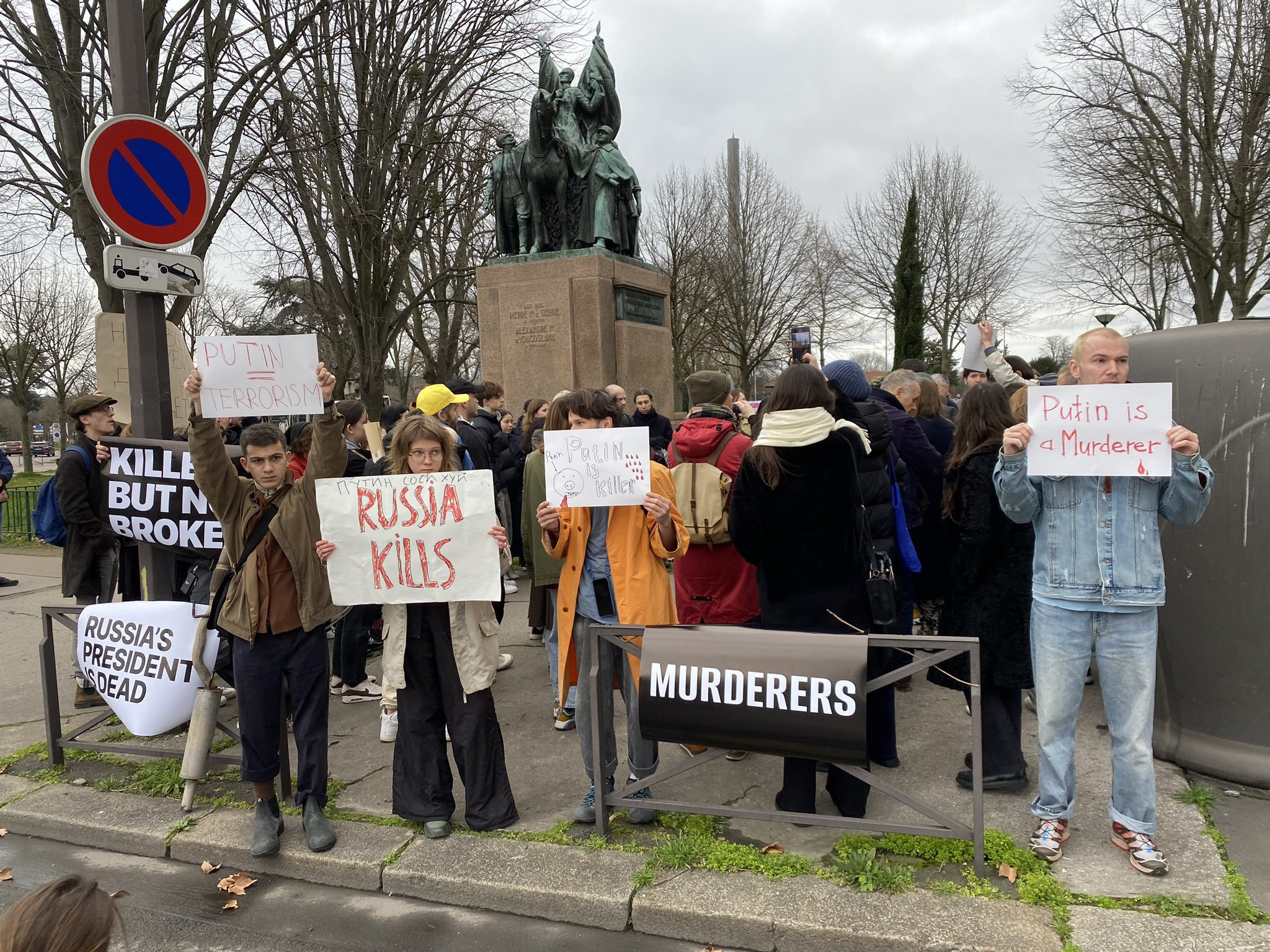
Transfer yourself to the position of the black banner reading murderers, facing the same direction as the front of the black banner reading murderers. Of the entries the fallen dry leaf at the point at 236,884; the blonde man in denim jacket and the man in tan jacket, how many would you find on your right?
2

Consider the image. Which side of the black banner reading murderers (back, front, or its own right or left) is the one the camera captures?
front

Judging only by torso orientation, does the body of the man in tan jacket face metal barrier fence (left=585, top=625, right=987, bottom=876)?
no

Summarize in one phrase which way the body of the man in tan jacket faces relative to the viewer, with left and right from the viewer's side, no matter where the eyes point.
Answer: facing the viewer

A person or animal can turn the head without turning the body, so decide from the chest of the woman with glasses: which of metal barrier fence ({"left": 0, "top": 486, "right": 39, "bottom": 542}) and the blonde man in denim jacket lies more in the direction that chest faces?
the blonde man in denim jacket

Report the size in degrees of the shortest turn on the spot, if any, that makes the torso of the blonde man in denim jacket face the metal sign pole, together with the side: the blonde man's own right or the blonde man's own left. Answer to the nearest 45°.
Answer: approximately 90° to the blonde man's own right

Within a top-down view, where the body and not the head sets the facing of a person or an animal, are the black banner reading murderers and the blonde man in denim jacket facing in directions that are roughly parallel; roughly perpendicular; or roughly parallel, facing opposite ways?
roughly parallel

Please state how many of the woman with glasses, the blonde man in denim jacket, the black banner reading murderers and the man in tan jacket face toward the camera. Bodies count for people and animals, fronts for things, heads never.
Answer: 4

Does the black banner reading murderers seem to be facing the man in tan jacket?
no

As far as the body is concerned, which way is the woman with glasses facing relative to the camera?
toward the camera

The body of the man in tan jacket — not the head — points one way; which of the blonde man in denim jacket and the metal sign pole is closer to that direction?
the blonde man in denim jacket

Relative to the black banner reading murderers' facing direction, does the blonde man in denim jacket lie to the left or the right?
on its left

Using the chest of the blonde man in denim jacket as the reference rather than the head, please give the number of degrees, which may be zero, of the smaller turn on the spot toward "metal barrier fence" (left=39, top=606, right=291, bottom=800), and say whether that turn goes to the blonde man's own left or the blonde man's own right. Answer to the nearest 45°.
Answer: approximately 90° to the blonde man's own right

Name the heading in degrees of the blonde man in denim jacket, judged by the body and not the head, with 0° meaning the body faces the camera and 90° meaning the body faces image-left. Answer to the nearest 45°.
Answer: approximately 0°

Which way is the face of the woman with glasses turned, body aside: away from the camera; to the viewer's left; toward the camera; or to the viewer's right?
toward the camera

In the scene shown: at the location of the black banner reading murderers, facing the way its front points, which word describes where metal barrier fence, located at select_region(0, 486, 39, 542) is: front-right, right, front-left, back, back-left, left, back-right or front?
back-right

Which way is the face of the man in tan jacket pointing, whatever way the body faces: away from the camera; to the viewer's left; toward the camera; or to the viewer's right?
toward the camera
